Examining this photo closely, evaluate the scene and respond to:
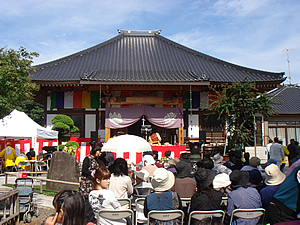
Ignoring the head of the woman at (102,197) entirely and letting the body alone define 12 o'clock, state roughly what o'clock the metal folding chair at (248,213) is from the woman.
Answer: The metal folding chair is roughly at 2 o'clock from the woman.

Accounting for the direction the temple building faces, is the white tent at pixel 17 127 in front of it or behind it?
in front

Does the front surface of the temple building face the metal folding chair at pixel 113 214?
yes

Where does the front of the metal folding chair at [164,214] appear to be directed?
away from the camera

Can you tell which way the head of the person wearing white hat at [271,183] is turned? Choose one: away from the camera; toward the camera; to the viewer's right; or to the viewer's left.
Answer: away from the camera

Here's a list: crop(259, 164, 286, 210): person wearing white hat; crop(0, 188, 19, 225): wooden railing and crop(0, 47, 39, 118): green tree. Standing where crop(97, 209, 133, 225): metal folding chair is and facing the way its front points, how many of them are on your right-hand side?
1

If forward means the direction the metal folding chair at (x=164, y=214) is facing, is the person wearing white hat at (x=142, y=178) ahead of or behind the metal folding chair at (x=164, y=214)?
ahead

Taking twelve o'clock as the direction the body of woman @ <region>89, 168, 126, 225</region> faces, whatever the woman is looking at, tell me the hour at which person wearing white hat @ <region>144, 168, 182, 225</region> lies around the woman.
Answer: The person wearing white hat is roughly at 2 o'clock from the woman.

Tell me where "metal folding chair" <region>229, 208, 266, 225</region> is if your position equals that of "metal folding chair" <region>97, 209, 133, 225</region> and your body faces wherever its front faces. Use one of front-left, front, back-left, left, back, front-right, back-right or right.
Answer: right

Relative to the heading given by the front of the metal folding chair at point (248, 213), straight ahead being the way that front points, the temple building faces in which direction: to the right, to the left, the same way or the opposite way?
the opposite way

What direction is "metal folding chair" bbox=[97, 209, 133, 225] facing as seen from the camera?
away from the camera

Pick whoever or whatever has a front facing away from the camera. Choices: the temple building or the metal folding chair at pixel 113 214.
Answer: the metal folding chair

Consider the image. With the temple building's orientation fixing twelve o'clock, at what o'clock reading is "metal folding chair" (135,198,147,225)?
The metal folding chair is roughly at 12 o'clock from the temple building.

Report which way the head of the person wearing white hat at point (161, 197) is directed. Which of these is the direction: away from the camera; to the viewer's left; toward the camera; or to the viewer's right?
away from the camera

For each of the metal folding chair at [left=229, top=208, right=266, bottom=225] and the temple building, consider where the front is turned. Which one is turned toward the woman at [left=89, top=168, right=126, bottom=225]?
the temple building

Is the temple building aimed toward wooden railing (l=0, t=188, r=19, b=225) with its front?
yes

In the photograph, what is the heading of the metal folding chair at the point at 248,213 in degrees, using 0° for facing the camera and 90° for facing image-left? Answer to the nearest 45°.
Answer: approximately 180°

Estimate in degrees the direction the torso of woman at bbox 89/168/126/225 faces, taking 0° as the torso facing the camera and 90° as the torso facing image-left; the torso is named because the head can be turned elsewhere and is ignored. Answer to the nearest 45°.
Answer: approximately 225°
